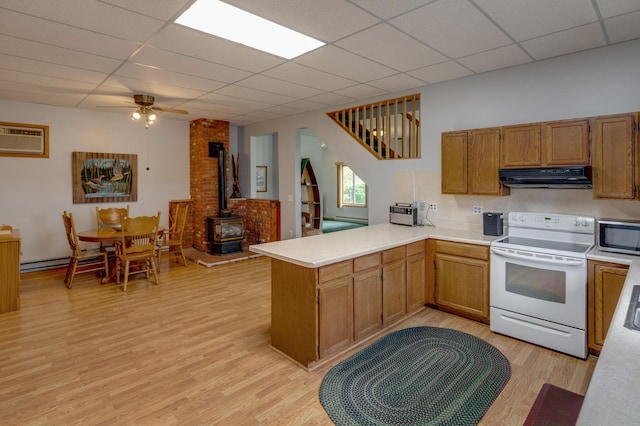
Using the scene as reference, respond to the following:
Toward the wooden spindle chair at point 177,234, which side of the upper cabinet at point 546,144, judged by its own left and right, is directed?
right

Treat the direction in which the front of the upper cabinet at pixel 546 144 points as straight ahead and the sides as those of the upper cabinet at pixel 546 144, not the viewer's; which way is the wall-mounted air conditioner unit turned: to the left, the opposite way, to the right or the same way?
to the left

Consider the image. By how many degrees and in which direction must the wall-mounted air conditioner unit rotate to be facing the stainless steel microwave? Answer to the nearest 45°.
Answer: approximately 45° to its left

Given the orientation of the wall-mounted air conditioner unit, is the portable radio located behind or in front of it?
in front

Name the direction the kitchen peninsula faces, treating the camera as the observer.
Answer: facing the viewer and to the right of the viewer

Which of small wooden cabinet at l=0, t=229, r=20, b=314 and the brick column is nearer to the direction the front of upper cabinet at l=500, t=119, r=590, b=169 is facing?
the small wooden cabinet

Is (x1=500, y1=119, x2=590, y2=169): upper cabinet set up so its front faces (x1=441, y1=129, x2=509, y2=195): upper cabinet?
no

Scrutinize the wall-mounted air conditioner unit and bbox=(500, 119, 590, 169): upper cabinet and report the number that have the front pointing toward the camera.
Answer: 2

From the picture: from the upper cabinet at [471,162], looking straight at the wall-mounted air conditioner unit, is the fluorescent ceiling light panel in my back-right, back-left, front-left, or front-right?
front-left

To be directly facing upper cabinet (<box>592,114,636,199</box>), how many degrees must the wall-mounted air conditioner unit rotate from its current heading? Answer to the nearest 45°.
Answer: approximately 45° to its left

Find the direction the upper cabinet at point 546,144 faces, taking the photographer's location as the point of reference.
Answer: facing the viewer

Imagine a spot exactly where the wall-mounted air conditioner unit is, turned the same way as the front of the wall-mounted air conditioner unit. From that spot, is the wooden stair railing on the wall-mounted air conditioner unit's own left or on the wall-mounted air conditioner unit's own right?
on the wall-mounted air conditioner unit's own left

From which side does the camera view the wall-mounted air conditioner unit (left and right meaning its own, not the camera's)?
front
